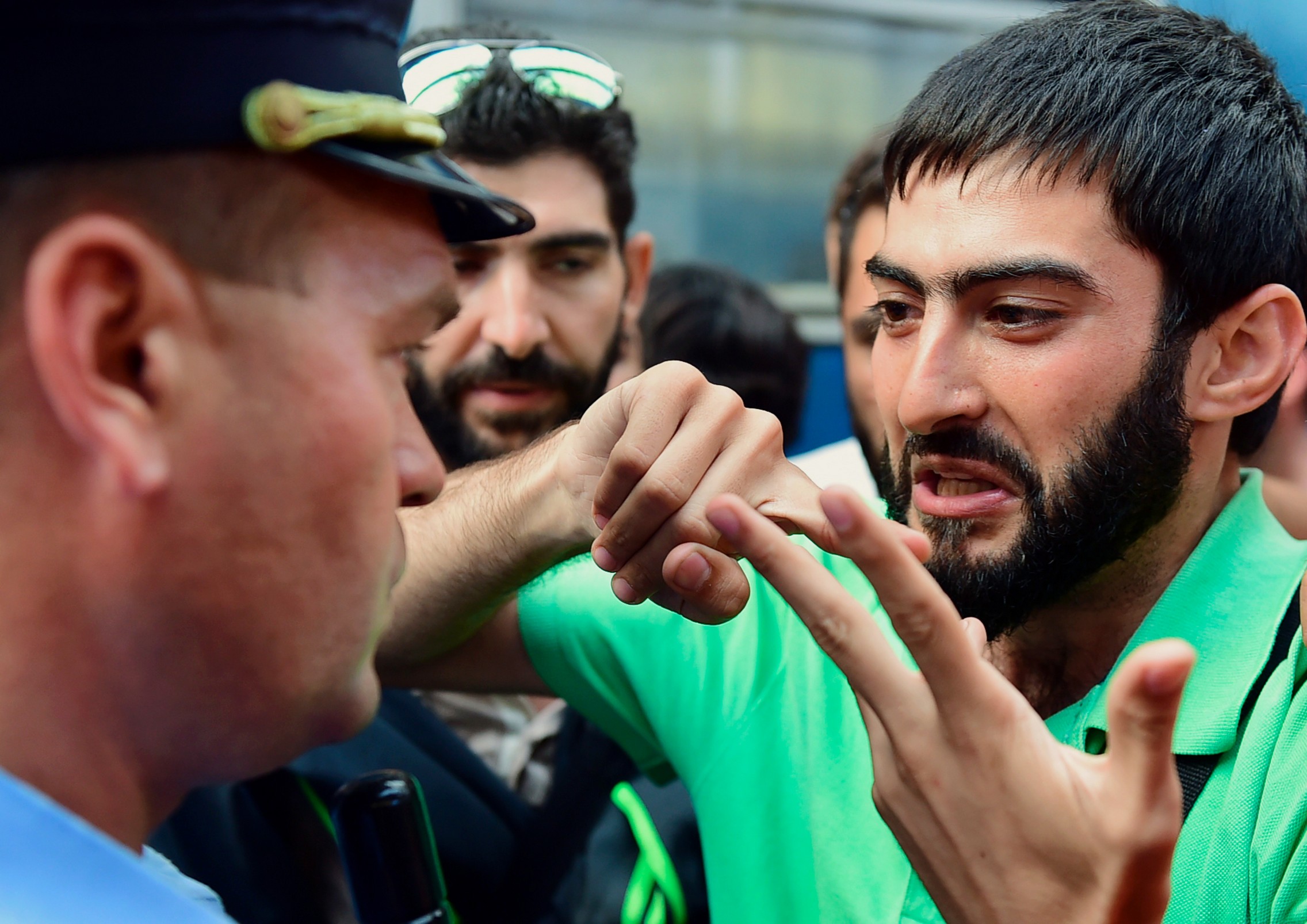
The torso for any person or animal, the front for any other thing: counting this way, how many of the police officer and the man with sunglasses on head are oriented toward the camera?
1

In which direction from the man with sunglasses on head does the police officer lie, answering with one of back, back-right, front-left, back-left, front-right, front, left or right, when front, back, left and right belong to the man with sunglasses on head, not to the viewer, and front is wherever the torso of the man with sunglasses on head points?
front

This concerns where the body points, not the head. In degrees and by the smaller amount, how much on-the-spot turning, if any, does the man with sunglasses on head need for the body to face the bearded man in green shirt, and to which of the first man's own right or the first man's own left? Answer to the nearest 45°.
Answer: approximately 45° to the first man's own left

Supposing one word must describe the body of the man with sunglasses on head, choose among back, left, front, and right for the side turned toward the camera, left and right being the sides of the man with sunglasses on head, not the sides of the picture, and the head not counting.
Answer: front

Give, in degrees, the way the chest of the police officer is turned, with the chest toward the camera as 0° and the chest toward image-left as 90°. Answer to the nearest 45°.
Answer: approximately 225°

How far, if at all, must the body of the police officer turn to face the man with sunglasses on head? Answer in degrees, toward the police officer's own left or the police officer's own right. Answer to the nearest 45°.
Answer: approximately 45° to the police officer's own left

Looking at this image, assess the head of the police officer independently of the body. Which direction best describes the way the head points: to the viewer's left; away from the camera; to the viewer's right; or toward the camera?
to the viewer's right
